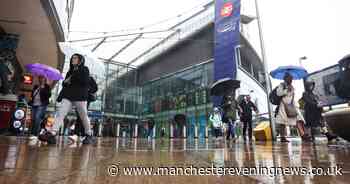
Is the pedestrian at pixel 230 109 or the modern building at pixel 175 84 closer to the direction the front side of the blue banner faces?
the pedestrian

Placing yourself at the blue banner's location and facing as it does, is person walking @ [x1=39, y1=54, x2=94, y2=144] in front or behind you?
in front

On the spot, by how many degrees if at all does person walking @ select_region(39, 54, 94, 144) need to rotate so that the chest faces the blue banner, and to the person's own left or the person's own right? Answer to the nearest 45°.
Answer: approximately 180°

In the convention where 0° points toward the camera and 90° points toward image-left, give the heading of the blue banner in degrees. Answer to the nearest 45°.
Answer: approximately 0°

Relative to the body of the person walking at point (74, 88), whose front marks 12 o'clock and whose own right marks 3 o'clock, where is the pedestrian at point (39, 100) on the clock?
The pedestrian is roughly at 4 o'clock from the person walking.

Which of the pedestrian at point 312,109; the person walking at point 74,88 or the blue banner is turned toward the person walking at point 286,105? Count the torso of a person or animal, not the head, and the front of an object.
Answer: the blue banner
